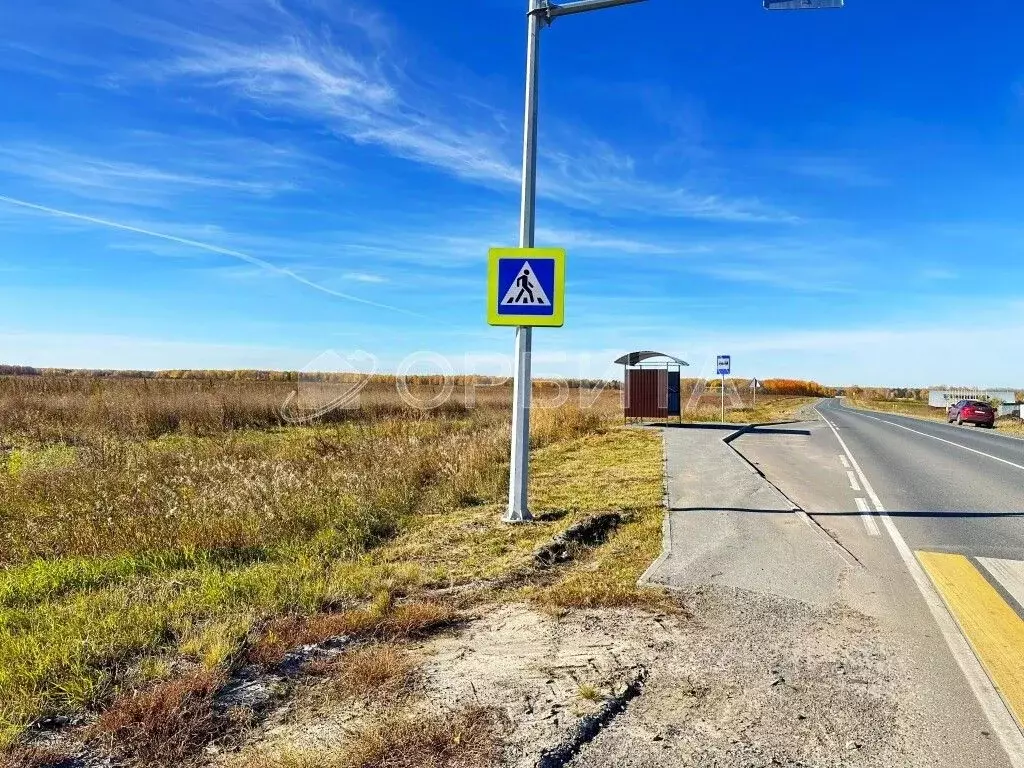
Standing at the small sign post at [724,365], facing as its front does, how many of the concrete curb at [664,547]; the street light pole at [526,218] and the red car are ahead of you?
2

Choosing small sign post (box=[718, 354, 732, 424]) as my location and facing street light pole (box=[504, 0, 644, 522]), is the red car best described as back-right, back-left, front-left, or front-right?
back-left

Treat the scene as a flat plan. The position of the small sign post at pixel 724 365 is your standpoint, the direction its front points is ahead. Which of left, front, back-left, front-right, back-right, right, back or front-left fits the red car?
back-left

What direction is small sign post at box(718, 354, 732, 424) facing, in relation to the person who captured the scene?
facing the viewer

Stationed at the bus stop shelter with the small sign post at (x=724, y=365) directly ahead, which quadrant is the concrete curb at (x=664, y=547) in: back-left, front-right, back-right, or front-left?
back-right

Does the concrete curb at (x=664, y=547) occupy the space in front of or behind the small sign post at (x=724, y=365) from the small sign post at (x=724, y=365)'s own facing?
in front

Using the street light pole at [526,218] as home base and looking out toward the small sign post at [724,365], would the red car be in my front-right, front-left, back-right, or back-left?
front-right

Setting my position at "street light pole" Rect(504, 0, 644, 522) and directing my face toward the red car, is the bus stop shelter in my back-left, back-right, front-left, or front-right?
front-left

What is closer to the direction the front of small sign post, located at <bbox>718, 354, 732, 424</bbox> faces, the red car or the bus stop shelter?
the bus stop shelter

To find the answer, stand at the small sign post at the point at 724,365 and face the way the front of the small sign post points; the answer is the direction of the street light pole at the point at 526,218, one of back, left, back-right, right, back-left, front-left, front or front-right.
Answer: front
